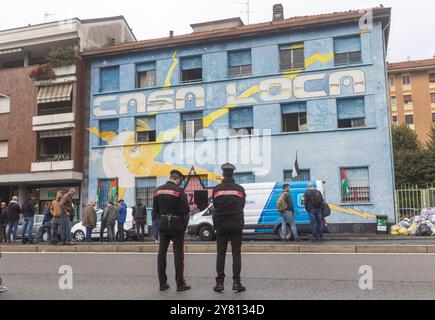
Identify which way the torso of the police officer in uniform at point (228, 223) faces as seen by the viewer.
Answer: away from the camera

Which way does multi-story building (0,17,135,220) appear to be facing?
toward the camera

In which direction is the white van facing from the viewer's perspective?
to the viewer's left

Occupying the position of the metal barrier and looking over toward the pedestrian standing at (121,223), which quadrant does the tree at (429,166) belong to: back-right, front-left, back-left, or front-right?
back-right

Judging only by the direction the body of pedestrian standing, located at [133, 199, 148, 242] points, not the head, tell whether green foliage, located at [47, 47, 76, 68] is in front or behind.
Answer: in front

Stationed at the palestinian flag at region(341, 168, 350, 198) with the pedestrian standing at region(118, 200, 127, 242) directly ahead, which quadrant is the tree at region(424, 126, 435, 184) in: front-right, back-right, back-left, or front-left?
back-right

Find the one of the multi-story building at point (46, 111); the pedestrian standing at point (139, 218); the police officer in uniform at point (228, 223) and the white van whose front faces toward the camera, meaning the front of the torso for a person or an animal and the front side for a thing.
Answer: the multi-story building

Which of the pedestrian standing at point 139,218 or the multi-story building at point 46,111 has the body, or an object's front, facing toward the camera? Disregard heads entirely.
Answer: the multi-story building

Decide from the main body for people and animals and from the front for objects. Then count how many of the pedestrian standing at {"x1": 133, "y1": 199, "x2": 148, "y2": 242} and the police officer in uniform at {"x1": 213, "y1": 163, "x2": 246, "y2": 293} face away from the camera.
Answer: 2

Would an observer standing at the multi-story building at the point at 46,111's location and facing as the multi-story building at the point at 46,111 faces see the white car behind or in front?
in front

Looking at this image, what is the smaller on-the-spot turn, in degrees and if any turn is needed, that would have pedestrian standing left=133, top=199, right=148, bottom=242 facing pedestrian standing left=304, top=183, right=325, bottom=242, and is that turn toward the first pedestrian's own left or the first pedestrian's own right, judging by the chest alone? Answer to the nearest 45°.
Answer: approximately 135° to the first pedestrian's own right

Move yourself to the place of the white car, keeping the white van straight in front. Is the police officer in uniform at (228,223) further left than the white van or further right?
right

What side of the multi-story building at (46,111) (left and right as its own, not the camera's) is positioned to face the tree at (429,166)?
left

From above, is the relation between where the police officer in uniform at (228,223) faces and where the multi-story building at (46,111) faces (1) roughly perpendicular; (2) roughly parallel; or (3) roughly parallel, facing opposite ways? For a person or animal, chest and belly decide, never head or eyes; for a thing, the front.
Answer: roughly parallel, facing opposite ways

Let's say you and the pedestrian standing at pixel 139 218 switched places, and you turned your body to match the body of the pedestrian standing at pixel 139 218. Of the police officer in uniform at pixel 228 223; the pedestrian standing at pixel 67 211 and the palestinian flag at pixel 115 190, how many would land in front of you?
1

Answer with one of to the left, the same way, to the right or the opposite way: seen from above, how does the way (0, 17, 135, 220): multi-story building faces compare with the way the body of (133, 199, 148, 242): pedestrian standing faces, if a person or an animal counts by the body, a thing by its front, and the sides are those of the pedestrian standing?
the opposite way

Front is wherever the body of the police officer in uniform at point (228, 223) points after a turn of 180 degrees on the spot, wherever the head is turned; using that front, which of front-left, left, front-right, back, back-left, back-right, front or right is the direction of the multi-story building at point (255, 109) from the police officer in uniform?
back

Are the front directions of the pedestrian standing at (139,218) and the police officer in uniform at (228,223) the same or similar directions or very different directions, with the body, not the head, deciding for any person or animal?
same or similar directions

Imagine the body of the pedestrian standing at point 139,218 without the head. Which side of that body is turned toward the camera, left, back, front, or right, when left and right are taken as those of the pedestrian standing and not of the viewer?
back

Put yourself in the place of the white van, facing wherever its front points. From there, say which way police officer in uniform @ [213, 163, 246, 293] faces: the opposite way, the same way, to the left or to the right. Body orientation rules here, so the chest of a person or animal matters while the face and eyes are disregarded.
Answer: to the right

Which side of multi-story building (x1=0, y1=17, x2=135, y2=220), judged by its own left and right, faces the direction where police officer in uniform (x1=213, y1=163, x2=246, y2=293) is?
front
